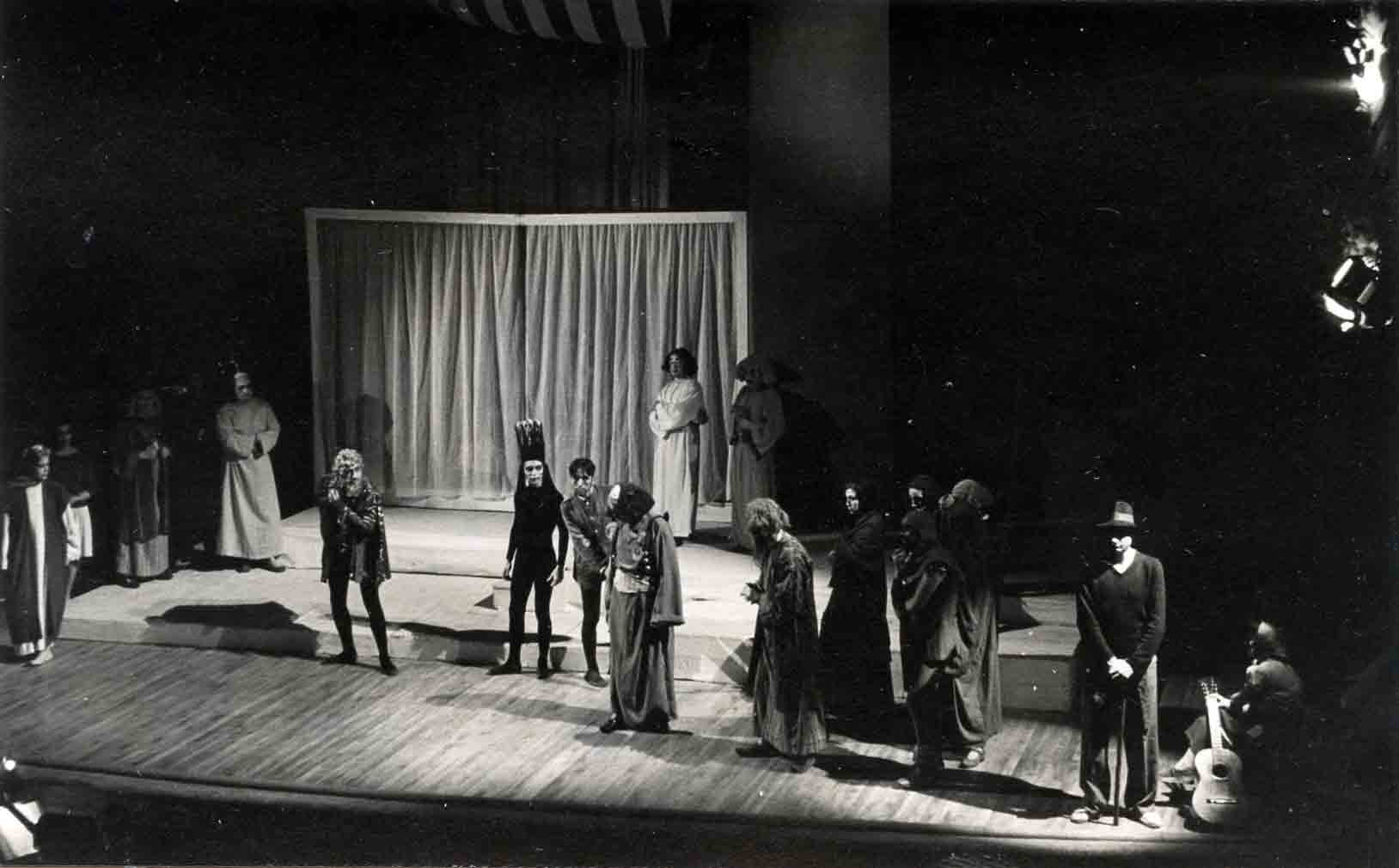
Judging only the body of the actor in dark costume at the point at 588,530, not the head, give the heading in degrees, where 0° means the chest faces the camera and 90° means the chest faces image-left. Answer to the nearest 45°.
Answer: approximately 0°

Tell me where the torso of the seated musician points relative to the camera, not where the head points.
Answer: to the viewer's left

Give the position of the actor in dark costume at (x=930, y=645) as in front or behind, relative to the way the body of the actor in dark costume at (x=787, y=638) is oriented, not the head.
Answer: behind

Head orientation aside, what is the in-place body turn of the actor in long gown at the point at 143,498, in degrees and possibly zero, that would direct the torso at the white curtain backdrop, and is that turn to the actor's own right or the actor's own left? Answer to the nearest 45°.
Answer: approximately 45° to the actor's own left

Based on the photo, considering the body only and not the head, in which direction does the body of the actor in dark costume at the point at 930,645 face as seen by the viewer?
to the viewer's left

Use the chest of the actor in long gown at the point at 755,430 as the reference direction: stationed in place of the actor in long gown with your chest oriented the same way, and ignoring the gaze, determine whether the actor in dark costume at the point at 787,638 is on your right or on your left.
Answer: on your left

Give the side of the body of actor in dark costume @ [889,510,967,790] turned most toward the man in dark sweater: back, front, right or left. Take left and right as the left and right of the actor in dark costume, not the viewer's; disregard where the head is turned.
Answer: back

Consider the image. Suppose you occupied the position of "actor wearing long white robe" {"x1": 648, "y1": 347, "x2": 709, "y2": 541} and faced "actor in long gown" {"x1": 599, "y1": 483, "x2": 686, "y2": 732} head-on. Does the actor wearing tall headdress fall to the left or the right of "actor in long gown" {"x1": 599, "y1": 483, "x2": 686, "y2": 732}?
right

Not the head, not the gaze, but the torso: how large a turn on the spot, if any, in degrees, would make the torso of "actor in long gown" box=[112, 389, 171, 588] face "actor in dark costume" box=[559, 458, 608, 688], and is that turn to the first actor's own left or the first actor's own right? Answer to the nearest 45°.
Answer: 0° — they already face them
